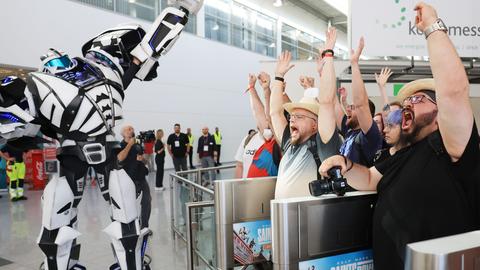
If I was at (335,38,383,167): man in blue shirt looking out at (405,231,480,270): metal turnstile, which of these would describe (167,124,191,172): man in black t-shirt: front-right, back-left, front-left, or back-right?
back-right

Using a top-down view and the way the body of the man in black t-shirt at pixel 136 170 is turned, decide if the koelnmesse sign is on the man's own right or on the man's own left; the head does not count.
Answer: on the man's own left

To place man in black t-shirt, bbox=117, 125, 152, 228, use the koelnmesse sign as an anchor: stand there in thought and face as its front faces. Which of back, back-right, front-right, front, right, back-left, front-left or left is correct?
front-right

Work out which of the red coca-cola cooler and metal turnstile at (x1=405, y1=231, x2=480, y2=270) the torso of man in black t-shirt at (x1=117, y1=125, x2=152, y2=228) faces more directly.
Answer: the metal turnstile

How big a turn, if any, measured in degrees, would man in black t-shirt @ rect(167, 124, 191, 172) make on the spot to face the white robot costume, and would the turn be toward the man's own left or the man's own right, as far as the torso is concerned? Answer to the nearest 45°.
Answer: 0° — they already face it

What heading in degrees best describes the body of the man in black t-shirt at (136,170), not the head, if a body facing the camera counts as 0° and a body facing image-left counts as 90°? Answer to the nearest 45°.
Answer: approximately 315°

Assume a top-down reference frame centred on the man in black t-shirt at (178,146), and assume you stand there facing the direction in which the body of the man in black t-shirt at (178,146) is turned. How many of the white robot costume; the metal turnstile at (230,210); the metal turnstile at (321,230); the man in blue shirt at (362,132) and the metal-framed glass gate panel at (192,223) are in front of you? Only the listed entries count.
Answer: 5

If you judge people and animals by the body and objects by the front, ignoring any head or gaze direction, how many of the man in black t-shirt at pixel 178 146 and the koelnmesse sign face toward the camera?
2

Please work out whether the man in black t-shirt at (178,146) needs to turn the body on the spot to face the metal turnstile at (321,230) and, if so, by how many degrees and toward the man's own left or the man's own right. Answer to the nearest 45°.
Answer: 0° — they already face it

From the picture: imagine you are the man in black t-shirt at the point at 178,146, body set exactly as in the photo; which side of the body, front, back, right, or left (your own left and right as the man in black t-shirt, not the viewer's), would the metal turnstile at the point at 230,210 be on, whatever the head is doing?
front

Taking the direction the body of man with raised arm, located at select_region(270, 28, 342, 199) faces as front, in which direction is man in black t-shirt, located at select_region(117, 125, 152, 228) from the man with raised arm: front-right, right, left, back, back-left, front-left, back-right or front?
right
